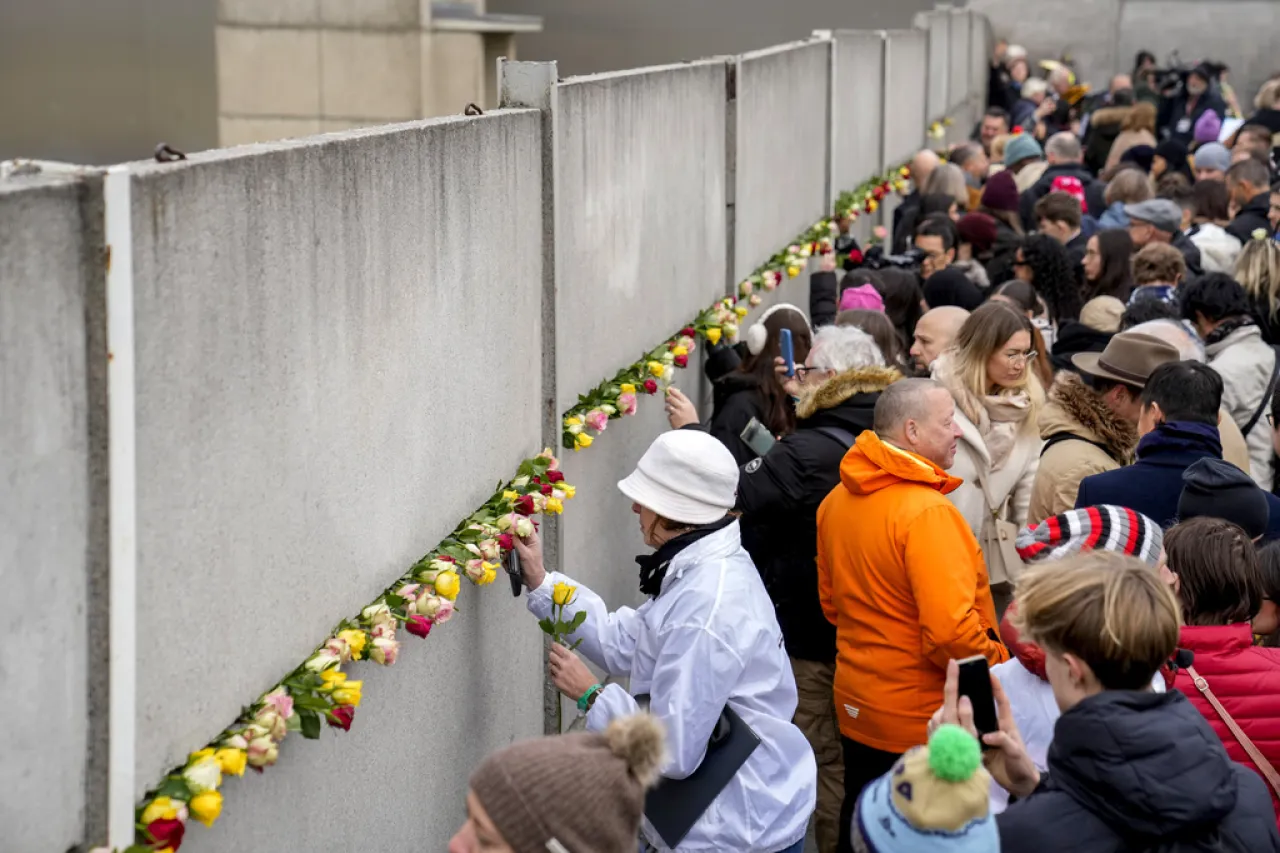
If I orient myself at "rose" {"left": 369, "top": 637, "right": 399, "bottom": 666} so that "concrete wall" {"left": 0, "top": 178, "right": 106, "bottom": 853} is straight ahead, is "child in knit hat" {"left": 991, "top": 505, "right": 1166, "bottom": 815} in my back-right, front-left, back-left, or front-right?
back-left

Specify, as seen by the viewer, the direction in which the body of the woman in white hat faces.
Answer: to the viewer's left

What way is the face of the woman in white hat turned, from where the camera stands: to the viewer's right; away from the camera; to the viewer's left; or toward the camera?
to the viewer's left

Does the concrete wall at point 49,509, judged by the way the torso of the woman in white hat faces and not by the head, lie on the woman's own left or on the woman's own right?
on the woman's own left

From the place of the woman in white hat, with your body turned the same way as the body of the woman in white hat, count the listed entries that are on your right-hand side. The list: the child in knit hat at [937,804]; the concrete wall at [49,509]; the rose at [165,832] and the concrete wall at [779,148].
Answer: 1

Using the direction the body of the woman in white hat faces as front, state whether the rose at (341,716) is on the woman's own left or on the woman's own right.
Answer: on the woman's own left

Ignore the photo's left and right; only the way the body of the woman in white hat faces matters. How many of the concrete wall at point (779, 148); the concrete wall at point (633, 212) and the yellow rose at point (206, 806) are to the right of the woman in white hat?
2

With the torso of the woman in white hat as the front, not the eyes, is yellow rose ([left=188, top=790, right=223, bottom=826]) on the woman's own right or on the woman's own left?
on the woman's own left
